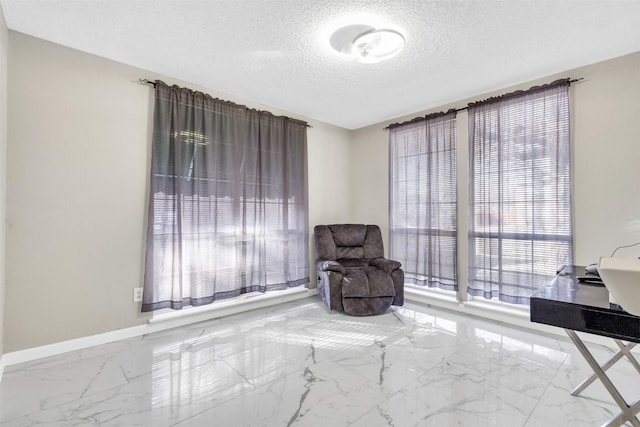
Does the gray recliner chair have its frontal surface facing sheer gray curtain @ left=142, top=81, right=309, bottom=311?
no

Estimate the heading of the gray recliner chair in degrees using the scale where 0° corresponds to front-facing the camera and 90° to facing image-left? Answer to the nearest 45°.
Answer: approximately 0°

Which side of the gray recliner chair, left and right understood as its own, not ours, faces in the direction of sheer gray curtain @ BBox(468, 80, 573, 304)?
left

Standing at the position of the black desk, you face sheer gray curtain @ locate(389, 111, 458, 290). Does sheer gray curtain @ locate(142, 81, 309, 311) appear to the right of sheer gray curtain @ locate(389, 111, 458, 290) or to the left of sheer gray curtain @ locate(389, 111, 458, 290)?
left

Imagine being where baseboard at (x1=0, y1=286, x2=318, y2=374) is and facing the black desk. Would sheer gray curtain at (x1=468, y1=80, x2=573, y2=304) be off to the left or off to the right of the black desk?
left

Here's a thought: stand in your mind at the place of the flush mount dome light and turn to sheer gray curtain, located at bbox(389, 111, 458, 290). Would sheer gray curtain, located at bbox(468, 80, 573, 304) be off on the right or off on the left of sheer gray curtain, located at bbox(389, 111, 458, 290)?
right

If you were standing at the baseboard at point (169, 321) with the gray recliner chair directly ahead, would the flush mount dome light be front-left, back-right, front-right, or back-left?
front-right

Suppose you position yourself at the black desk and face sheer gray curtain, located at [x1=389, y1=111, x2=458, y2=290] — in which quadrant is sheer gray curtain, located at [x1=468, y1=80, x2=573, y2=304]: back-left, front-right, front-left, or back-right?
front-right

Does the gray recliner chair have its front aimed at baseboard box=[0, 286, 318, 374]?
no

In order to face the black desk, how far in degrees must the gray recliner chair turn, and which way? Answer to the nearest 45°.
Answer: approximately 45° to its left

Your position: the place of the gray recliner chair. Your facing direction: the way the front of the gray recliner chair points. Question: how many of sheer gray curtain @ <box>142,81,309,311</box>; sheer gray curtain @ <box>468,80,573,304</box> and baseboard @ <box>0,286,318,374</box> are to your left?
1
